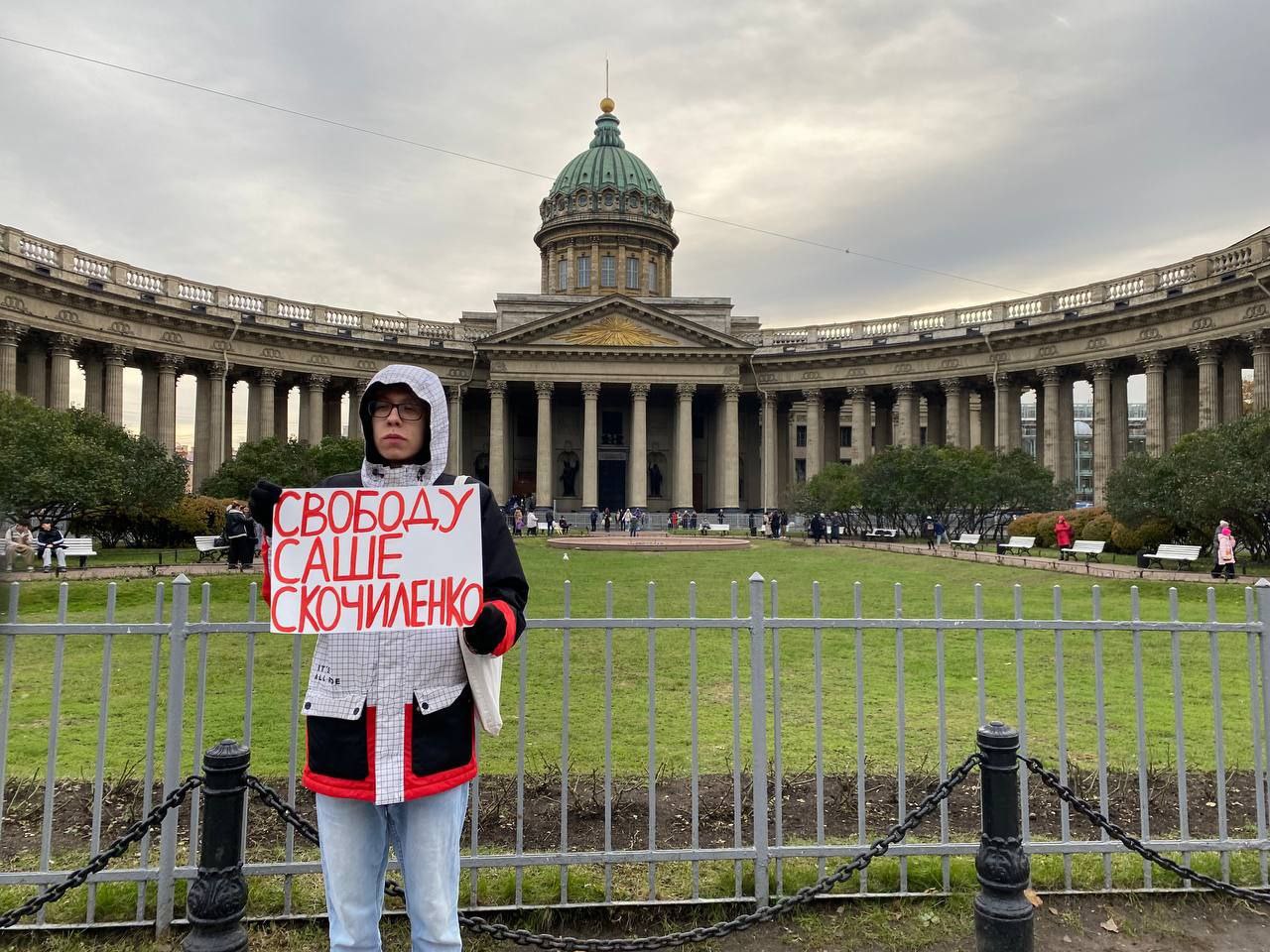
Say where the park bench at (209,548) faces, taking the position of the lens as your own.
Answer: facing the viewer and to the right of the viewer

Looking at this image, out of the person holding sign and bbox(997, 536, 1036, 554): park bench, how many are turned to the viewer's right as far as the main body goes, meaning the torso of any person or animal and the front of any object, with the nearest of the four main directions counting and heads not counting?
0

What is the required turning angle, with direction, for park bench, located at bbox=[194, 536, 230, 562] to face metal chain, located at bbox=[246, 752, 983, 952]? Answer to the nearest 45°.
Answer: approximately 45° to its right

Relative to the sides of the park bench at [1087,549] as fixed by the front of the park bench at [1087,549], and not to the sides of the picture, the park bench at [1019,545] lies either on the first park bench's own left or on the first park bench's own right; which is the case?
on the first park bench's own right

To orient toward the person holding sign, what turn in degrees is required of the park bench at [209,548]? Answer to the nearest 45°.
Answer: approximately 45° to its right

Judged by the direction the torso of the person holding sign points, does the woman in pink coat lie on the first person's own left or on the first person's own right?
on the first person's own left

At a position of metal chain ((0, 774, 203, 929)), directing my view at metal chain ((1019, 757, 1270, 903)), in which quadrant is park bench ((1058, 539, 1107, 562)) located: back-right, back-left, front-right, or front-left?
front-left

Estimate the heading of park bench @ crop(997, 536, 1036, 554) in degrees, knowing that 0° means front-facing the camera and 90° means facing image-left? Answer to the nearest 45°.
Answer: approximately 45°

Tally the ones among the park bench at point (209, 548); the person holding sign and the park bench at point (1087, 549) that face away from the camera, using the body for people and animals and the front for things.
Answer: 0

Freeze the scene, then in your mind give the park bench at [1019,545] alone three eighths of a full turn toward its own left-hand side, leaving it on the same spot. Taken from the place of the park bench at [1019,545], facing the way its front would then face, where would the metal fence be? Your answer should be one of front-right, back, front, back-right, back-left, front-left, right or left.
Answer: right

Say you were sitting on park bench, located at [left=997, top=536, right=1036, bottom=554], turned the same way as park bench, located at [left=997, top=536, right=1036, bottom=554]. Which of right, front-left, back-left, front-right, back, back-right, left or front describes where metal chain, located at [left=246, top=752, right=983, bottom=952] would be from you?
front-left

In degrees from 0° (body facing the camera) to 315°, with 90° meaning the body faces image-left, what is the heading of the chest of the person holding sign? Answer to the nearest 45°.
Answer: approximately 0°

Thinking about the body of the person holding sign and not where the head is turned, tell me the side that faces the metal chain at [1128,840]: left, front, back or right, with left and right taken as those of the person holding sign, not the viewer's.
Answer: left

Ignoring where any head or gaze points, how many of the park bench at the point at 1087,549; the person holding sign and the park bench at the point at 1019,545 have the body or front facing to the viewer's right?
0

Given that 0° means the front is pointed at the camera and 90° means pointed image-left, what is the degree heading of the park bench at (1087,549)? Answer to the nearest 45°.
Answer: approximately 45°

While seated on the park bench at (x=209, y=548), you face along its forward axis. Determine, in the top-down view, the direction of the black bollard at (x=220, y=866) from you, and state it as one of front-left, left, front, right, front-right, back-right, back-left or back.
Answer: front-right

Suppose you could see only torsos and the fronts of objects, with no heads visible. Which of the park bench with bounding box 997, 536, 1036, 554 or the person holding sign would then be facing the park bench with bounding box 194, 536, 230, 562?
the park bench with bounding box 997, 536, 1036, 554
